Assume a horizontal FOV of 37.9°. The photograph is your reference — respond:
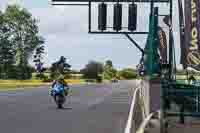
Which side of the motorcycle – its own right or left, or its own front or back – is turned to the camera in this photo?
front
